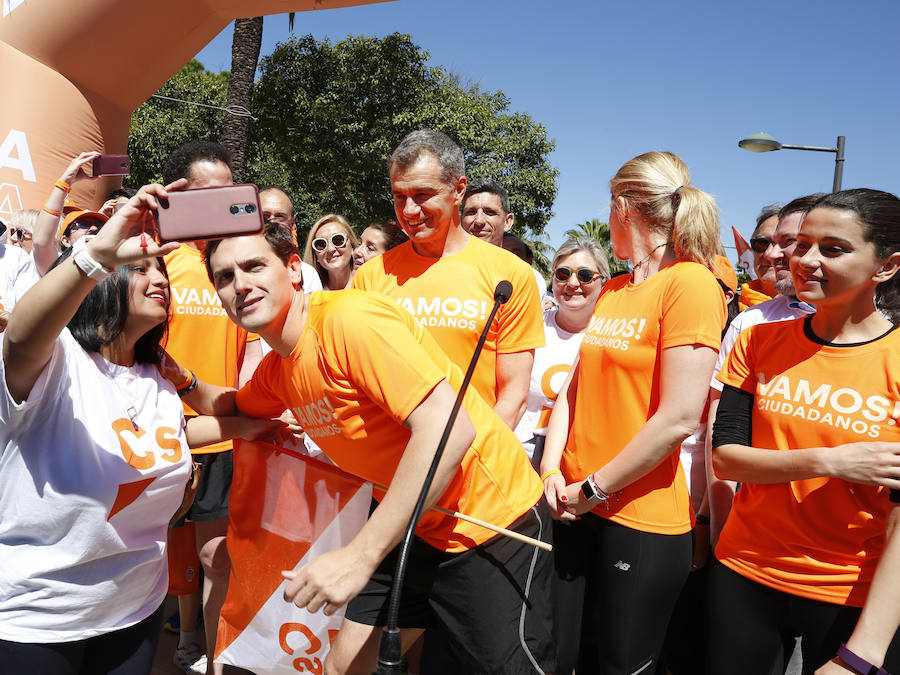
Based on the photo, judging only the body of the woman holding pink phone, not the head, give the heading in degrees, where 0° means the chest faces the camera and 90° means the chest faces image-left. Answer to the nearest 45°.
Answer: approximately 315°

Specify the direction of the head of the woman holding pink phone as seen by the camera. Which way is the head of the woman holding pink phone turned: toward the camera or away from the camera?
toward the camera

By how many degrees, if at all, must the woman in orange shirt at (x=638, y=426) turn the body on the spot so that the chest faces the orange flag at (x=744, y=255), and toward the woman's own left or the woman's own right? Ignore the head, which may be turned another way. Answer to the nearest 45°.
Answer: approximately 135° to the woman's own right

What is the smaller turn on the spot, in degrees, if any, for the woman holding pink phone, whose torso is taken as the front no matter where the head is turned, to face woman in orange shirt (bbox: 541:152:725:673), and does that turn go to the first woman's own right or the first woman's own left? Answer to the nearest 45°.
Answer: approximately 45° to the first woman's own left

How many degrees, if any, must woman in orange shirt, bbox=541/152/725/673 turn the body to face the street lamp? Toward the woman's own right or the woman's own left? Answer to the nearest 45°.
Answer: approximately 135° to the woman's own right

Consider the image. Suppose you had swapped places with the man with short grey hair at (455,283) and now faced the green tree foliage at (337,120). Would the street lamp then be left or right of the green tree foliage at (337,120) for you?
right

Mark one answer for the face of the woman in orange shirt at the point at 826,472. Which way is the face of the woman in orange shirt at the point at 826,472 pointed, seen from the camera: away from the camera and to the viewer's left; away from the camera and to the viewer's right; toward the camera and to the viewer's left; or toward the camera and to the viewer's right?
toward the camera and to the viewer's left

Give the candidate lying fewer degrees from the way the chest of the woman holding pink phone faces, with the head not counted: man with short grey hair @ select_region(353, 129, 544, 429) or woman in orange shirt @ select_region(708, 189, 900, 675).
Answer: the woman in orange shirt

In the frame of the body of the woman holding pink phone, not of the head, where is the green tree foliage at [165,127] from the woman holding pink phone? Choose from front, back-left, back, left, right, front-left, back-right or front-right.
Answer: back-left

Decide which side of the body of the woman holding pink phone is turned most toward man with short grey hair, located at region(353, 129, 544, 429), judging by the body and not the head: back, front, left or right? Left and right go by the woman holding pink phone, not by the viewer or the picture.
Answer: left

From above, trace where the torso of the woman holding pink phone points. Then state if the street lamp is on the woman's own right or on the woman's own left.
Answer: on the woman's own left

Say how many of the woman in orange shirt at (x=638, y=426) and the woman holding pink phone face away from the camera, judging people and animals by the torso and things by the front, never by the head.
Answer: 0

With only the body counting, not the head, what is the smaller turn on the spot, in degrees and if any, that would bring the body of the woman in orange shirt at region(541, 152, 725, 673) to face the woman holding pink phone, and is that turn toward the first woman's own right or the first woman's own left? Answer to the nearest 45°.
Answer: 0° — they already face them
